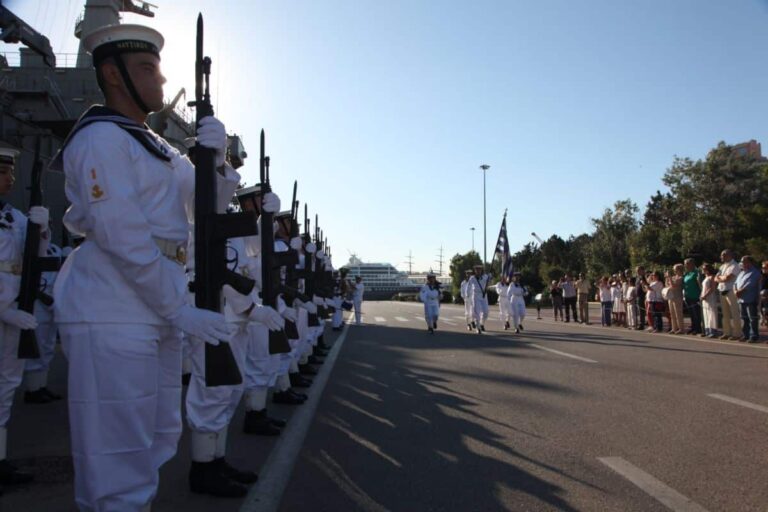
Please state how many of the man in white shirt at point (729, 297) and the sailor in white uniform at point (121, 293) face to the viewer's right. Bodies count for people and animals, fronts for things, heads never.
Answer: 1

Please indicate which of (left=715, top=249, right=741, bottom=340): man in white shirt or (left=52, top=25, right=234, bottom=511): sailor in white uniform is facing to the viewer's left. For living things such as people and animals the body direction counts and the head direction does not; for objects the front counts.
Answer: the man in white shirt

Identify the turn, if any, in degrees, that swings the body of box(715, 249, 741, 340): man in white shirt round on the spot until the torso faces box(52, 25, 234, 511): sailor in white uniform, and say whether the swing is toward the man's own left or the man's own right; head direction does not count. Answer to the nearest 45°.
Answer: approximately 90° to the man's own left

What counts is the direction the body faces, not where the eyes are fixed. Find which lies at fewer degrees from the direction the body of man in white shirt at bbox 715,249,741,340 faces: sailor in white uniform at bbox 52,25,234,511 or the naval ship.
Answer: the naval ship

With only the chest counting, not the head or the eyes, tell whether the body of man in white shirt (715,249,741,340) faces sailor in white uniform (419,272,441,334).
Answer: yes

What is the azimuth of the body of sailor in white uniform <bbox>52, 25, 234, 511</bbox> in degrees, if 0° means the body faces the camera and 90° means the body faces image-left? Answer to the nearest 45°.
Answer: approximately 270°

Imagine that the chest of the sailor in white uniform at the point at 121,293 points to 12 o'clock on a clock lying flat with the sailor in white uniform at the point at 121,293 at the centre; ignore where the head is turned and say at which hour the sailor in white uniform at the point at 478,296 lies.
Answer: the sailor in white uniform at the point at 478,296 is roughly at 10 o'clock from the sailor in white uniform at the point at 121,293.

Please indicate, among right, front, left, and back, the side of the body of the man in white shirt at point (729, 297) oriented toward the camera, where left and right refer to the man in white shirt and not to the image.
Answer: left

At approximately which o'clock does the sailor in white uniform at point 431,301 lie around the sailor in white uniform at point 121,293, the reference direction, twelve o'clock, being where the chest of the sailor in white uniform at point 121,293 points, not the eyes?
the sailor in white uniform at point 431,301 is roughly at 10 o'clock from the sailor in white uniform at point 121,293.
